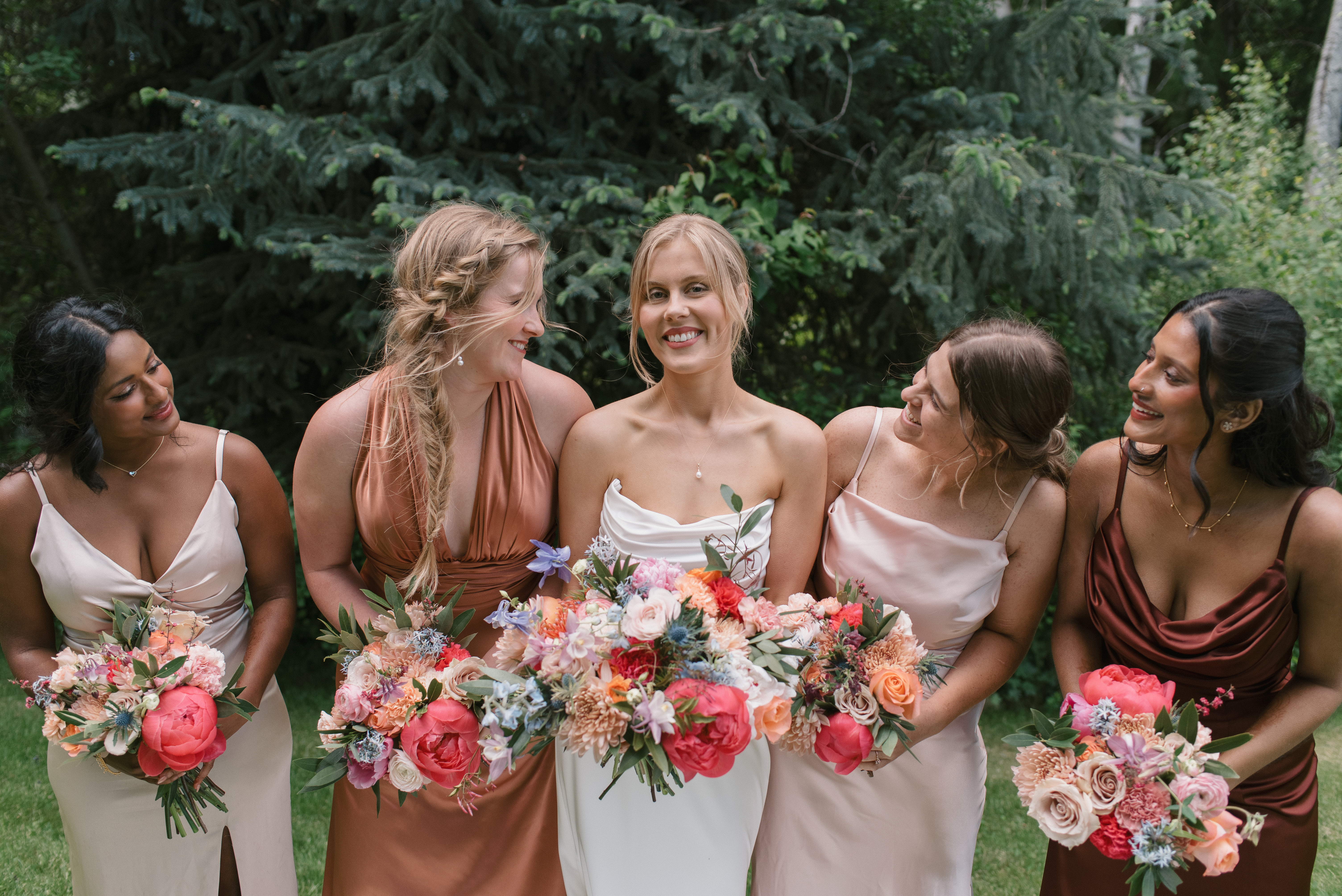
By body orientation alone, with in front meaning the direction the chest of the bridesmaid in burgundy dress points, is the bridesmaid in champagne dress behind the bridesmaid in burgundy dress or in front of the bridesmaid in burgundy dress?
in front

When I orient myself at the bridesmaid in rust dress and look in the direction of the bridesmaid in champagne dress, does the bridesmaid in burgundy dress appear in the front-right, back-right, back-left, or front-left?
back-left

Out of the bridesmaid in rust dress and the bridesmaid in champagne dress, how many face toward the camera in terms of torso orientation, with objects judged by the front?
2

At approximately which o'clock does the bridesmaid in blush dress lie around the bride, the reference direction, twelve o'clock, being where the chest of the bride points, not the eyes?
The bridesmaid in blush dress is roughly at 9 o'clock from the bride.

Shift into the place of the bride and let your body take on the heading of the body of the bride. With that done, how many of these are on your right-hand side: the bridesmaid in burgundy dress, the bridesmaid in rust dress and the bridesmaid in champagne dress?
2

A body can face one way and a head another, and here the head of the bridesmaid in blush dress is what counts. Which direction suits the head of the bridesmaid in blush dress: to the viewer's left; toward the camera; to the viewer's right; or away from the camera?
to the viewer's left

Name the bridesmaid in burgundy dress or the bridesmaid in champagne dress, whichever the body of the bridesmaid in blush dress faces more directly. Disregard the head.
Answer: the bridesmaid in champagne dress

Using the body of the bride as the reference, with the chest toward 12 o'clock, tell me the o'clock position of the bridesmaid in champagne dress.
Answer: The bridesmaid in champagne dress is roughly at 3 o'clock from the bride.

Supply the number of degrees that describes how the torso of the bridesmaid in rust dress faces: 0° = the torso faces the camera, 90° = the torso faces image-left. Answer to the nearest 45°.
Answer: approximately 0°

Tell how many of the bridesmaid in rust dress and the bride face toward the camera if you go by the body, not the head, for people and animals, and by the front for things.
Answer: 2

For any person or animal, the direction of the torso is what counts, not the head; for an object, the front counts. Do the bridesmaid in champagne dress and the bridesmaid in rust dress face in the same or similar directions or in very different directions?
same or similar directions

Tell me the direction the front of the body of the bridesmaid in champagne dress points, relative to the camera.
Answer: toward the camera

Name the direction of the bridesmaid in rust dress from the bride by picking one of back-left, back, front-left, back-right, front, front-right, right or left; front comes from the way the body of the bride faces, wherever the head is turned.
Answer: right

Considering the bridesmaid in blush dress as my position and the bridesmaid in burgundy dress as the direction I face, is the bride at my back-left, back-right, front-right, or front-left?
back-right

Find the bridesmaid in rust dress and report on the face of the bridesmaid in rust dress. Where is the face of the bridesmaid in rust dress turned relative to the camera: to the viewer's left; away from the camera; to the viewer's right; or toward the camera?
to the viewer's right

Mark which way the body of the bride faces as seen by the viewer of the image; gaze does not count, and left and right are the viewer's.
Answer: facing the viewer

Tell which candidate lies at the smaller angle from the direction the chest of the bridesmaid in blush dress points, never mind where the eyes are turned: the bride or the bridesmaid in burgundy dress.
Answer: the bride
